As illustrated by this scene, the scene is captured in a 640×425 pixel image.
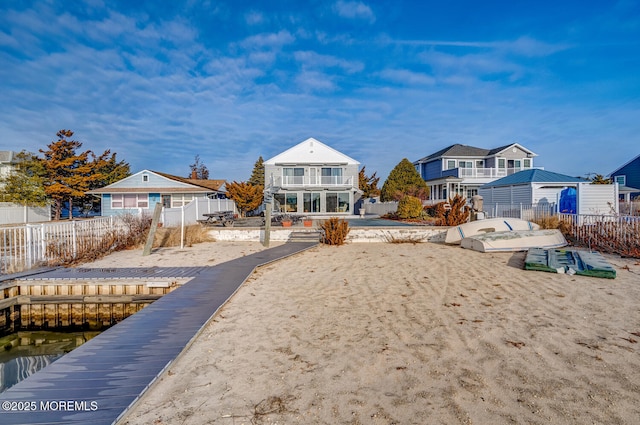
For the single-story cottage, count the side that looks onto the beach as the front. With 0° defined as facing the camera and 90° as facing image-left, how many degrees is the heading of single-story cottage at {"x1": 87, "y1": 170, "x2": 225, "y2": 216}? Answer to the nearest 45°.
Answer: approximately 0°

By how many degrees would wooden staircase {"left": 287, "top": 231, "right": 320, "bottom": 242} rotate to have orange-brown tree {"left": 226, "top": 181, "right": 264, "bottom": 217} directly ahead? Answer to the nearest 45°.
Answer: approximately 180°

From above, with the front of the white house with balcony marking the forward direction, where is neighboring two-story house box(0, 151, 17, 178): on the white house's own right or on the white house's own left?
on the white house's own right

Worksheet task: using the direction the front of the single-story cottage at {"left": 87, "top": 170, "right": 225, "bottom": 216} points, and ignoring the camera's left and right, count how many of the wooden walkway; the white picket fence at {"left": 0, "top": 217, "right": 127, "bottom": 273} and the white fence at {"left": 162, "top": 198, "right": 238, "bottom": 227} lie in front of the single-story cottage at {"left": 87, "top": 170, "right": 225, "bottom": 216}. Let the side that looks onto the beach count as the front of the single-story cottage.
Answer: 3

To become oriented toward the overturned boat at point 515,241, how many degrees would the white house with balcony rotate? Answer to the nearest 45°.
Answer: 0° — it already faces it

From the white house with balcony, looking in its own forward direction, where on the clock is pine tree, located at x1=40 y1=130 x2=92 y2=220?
The pine tree is roughly at 3 o'clock from the white house with balcony.

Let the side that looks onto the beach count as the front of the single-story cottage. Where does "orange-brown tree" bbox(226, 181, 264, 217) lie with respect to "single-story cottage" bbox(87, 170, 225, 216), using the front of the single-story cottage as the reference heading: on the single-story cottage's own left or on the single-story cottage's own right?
on the single-story cottage's own left

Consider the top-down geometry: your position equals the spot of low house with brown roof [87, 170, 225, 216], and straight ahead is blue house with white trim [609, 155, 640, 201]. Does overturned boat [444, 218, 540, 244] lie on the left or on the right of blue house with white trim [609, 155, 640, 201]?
right
